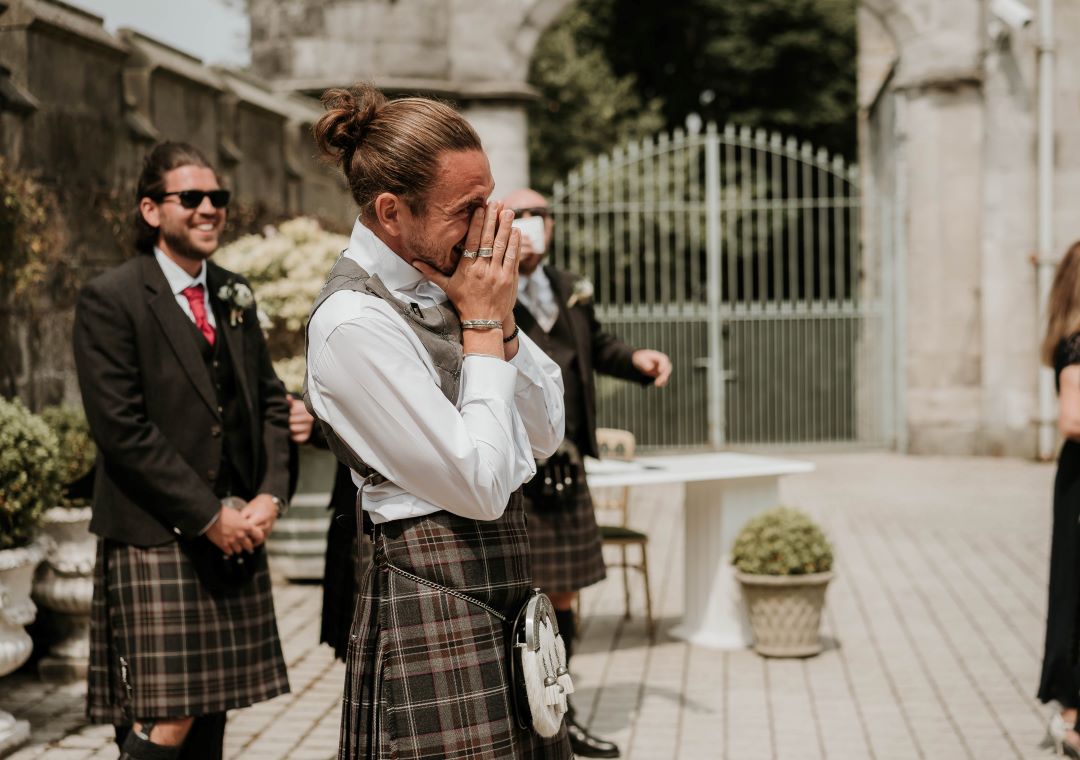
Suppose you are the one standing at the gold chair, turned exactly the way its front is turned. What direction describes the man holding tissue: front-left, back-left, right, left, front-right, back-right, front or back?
front-right

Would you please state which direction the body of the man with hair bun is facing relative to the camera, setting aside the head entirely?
to the viewer's right

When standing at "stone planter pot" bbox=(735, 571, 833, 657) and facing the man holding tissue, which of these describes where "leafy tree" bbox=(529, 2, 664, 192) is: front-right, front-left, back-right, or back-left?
back-right

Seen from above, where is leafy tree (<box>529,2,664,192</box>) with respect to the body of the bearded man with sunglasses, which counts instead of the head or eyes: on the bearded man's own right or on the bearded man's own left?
on the bearded man's own left

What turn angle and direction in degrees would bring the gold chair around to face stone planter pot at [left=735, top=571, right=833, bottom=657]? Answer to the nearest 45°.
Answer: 0° — it already faces it

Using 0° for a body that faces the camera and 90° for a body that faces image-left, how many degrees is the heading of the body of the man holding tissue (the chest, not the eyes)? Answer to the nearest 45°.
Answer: approximately 0°

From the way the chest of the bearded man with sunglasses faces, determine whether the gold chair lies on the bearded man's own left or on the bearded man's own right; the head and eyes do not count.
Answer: on the bearded man's own left

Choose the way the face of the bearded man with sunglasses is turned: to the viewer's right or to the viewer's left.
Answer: to the viewer's right

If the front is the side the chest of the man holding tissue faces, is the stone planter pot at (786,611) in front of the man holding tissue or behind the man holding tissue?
behind
